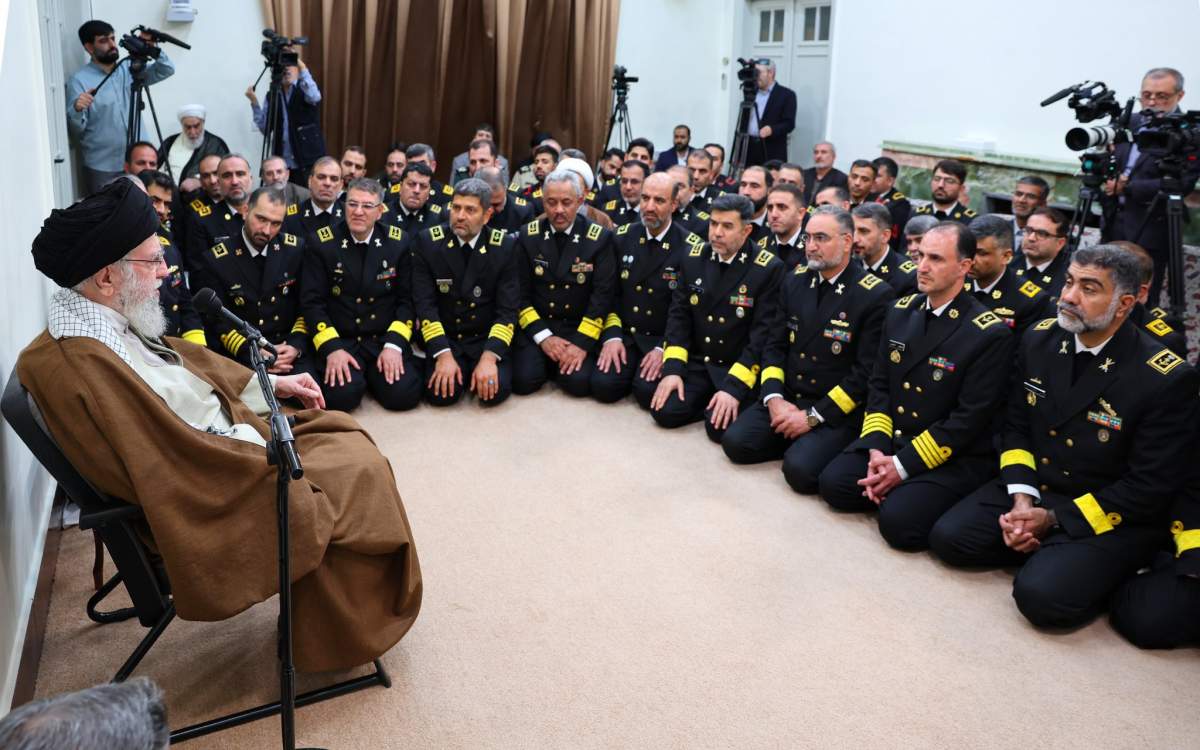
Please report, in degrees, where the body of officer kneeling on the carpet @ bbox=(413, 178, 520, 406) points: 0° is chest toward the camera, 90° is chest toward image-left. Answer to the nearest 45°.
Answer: approximately 0°

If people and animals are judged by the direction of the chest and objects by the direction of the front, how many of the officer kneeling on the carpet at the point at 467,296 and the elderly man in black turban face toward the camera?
1

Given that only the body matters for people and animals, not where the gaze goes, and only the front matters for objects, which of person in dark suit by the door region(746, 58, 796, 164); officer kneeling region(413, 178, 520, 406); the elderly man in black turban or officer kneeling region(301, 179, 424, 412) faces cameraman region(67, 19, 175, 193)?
person in dark suit by the door region(746, 58, 796, 164)

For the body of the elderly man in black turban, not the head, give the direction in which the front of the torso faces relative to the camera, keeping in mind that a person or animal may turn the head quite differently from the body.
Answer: to the viewer's right

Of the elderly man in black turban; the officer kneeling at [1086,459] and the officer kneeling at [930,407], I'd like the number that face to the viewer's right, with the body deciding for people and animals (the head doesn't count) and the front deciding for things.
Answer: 1

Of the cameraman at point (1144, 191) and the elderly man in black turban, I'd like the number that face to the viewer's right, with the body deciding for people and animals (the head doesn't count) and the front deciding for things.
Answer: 1

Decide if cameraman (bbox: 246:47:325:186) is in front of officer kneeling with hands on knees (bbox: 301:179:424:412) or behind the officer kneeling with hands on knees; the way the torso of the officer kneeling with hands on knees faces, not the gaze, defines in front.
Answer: behind

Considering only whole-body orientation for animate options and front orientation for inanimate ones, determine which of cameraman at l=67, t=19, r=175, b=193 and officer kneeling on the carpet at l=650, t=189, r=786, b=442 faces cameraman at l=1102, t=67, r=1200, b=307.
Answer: cameraman at l=67, t=19, r=175, b=193

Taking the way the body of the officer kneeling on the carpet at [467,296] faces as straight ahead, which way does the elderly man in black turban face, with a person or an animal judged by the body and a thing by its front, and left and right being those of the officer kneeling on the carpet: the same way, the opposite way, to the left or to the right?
to the left

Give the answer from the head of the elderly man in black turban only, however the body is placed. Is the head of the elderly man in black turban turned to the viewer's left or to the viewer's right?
to the viewer's right

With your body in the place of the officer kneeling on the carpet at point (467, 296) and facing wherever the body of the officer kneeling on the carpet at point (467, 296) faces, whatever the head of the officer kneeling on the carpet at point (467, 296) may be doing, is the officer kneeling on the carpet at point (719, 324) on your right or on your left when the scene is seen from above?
on your left
